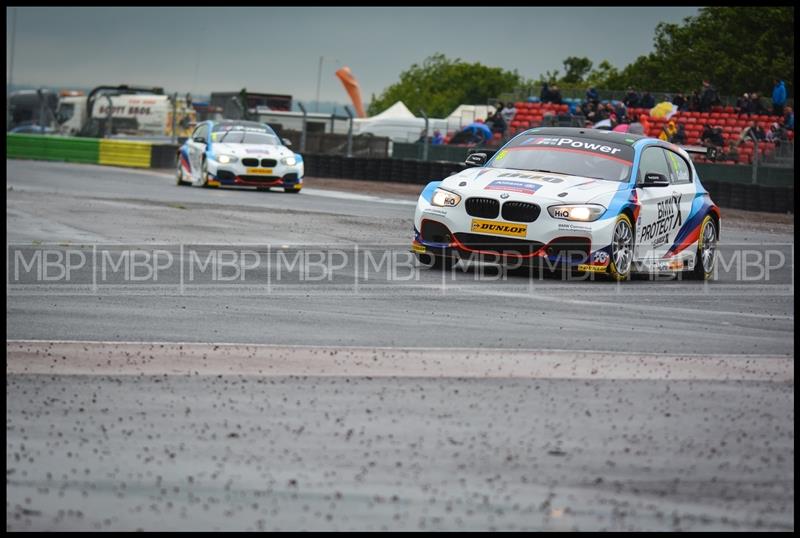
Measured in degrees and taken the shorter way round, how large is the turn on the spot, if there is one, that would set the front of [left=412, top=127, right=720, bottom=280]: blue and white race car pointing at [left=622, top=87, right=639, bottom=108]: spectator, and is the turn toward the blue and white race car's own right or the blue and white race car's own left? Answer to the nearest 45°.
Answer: approximately 135° to the blue and white race car's own right

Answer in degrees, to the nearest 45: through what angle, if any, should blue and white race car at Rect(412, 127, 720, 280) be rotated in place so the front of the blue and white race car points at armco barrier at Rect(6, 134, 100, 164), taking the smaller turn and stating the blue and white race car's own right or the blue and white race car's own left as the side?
approximately 90° to the blue and white race car's own right

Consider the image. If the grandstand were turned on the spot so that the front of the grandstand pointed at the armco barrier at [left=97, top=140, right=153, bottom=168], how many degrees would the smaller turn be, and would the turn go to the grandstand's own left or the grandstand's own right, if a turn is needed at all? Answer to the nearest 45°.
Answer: approximately 90° to the grandstand's own right

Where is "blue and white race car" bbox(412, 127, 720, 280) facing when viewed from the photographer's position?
facing the viewer and to the left of the viewer

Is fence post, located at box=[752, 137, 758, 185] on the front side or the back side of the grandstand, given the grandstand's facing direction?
on the front side

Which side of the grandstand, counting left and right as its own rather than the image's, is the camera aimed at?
front

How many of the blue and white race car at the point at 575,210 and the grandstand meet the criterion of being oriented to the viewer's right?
0

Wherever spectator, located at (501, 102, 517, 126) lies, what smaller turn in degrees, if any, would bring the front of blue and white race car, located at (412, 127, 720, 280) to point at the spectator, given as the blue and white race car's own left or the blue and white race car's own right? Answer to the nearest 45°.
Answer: approximately 135° to the blue and white race car's own right

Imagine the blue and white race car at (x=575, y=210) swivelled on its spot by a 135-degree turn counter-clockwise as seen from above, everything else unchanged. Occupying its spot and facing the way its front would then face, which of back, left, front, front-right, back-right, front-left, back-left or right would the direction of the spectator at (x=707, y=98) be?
left

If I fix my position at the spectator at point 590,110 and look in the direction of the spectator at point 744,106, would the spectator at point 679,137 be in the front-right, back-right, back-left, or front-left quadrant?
front-right
